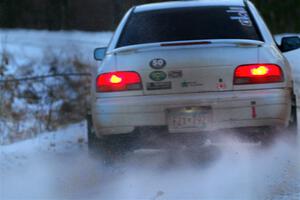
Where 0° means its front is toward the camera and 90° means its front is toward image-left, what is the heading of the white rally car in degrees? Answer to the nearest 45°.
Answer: approximately 180°
